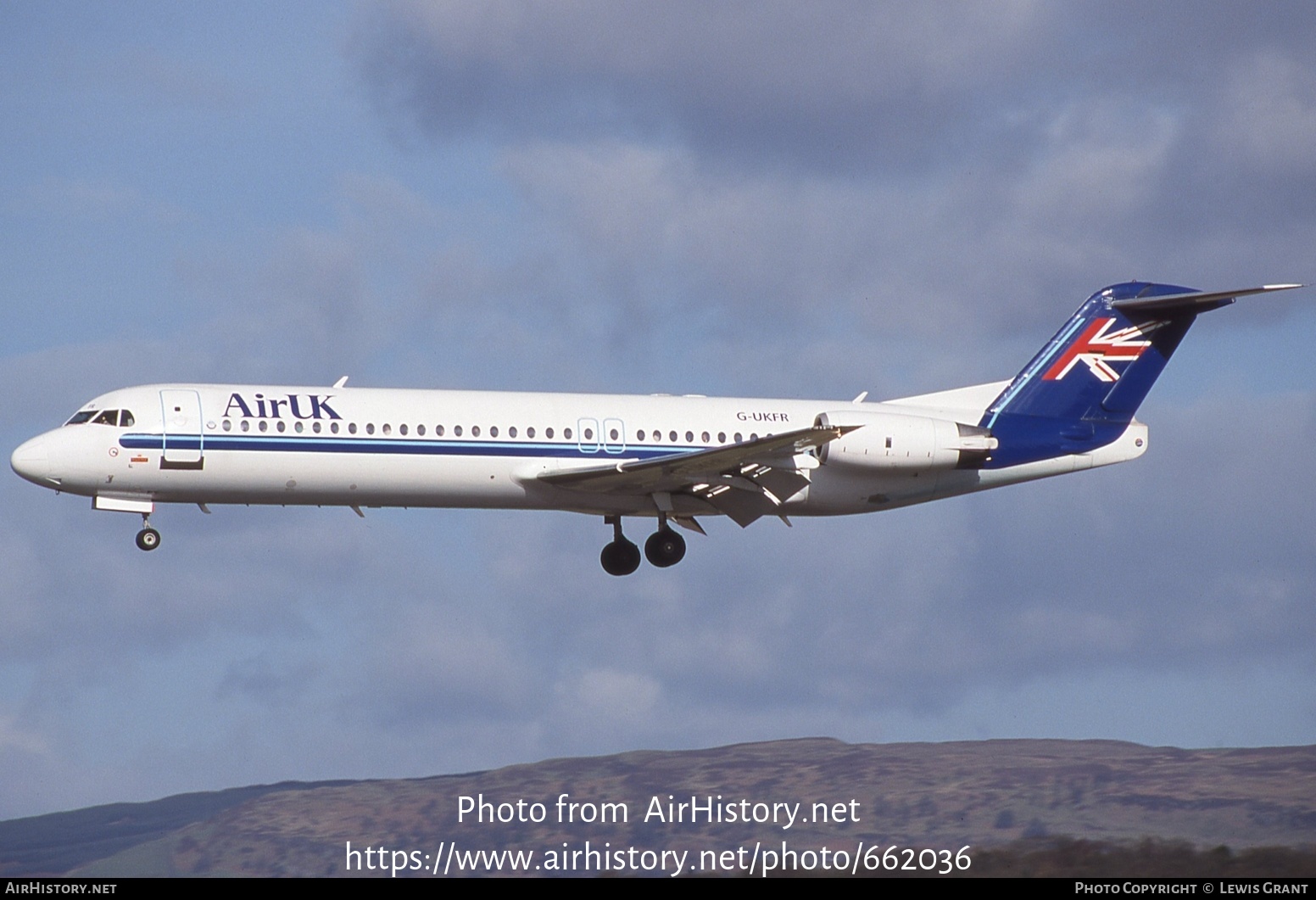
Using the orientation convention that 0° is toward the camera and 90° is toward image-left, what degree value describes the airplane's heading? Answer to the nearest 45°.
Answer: approximately 90°
